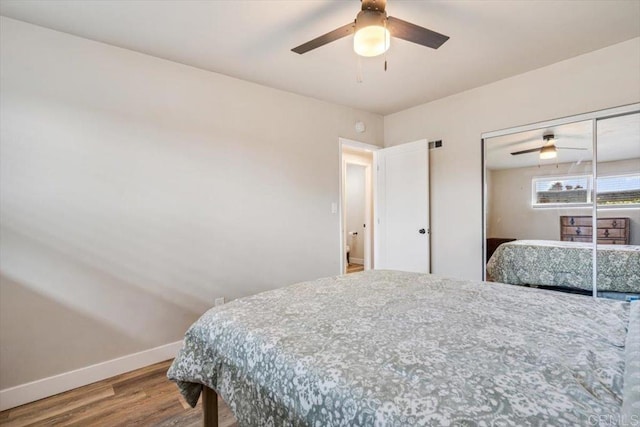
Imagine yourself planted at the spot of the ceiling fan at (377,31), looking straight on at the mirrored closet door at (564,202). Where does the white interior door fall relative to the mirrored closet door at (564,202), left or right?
left

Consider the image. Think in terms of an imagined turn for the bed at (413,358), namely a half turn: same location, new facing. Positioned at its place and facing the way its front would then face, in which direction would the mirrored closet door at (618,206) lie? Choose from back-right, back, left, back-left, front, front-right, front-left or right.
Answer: left

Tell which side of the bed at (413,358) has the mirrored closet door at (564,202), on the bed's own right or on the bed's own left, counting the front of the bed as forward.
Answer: on the bed's own right

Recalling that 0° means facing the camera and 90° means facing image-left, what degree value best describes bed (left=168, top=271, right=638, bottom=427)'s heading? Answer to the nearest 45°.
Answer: approximately 135°

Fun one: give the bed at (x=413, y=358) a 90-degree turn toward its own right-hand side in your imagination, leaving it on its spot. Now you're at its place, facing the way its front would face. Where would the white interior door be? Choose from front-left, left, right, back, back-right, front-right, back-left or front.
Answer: front-left
